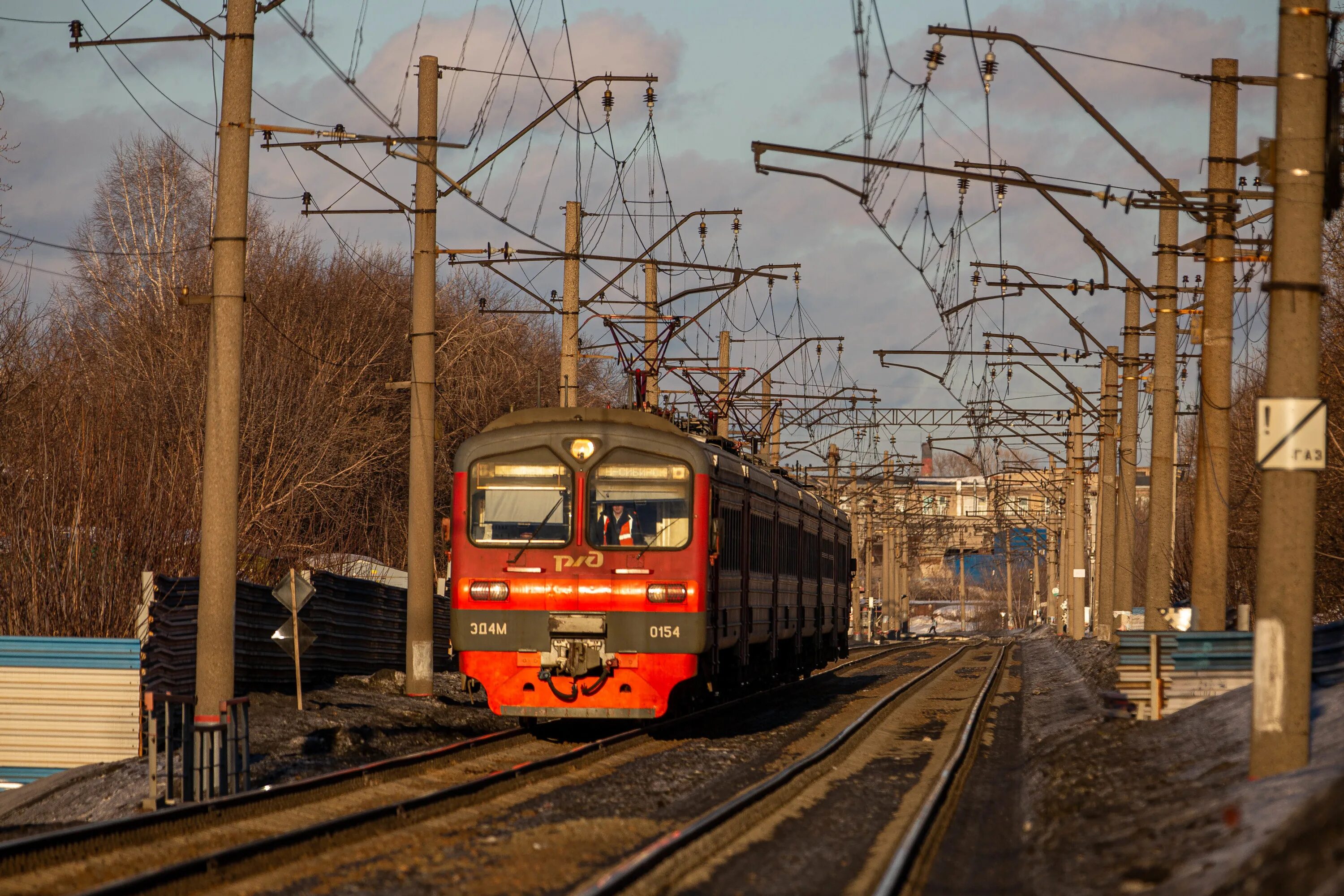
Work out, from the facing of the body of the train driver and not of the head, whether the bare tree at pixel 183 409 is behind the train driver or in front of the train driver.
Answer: behind

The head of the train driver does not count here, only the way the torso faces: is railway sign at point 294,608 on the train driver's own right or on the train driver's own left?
on the train driver's own right

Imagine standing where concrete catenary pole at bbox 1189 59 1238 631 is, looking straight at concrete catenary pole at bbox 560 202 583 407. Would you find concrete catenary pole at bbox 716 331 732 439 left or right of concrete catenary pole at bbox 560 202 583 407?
right

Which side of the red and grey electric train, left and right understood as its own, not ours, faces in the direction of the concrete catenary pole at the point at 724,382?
back

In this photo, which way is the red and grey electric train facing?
toward the camera

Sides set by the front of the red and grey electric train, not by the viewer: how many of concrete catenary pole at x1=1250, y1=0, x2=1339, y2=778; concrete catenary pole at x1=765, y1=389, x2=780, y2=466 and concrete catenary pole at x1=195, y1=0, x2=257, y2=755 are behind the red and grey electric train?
1

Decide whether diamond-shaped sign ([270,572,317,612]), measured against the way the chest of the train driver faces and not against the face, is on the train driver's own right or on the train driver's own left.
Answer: on the train driver's own right

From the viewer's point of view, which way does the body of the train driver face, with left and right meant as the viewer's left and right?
facing the viewer

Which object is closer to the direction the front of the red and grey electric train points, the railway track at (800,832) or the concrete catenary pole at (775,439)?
the railway track

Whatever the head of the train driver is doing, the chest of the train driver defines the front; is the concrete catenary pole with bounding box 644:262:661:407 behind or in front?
behind

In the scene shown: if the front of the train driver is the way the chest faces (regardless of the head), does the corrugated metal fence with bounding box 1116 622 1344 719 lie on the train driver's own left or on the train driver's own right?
on the train driver's own left

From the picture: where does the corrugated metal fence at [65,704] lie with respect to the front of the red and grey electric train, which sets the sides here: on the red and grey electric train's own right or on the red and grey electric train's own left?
on the red and grey electric train's own right
